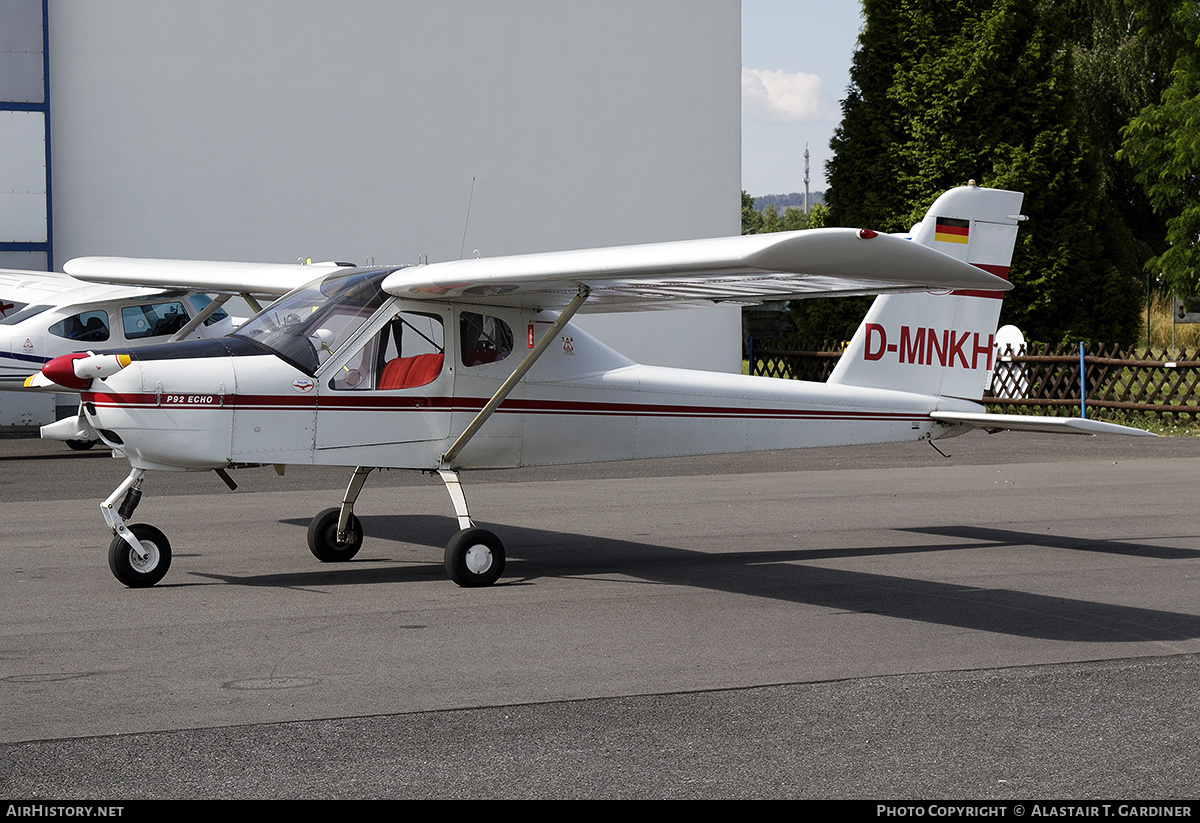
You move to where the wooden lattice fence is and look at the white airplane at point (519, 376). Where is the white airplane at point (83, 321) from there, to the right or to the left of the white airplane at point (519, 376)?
right

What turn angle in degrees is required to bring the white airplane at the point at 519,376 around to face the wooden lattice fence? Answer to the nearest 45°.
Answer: approximately 180°

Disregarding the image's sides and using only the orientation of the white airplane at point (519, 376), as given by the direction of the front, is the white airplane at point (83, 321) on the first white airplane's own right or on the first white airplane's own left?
on the first white airplane's own right

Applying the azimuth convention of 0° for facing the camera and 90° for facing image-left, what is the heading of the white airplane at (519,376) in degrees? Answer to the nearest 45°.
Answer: approximately 45°
